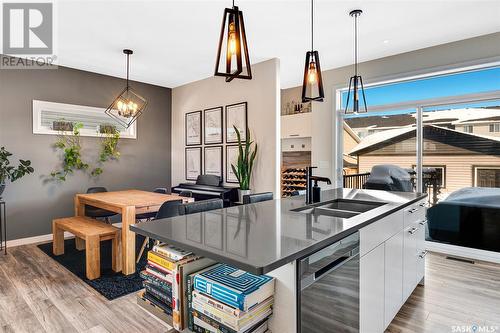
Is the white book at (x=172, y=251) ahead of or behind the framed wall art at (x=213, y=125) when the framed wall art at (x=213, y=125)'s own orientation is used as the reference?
ahead

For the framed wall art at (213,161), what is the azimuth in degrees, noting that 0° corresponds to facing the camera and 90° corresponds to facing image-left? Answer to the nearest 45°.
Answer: approximately 45°

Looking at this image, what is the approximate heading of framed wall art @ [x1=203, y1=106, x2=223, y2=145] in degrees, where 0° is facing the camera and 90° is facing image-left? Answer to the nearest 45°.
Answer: approximately 45°

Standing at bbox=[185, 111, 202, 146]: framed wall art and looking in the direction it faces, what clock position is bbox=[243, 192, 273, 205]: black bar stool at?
The black bar stool is roughly at 10 o'clock from the framed wall art.

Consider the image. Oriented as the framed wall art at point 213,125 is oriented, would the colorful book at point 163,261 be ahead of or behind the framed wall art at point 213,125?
ahead

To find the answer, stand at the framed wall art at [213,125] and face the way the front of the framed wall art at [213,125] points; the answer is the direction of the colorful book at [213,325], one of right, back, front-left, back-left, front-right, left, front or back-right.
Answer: front-left

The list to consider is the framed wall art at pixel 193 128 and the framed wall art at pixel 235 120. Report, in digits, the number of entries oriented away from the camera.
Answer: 0

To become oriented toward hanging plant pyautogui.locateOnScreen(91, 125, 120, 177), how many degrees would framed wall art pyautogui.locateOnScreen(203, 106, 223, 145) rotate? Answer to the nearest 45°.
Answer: approximately 45° to its right

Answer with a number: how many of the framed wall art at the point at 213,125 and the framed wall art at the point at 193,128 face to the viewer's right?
0

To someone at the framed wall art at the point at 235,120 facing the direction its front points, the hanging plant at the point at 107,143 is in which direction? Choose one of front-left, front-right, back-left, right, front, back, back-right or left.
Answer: front-right
